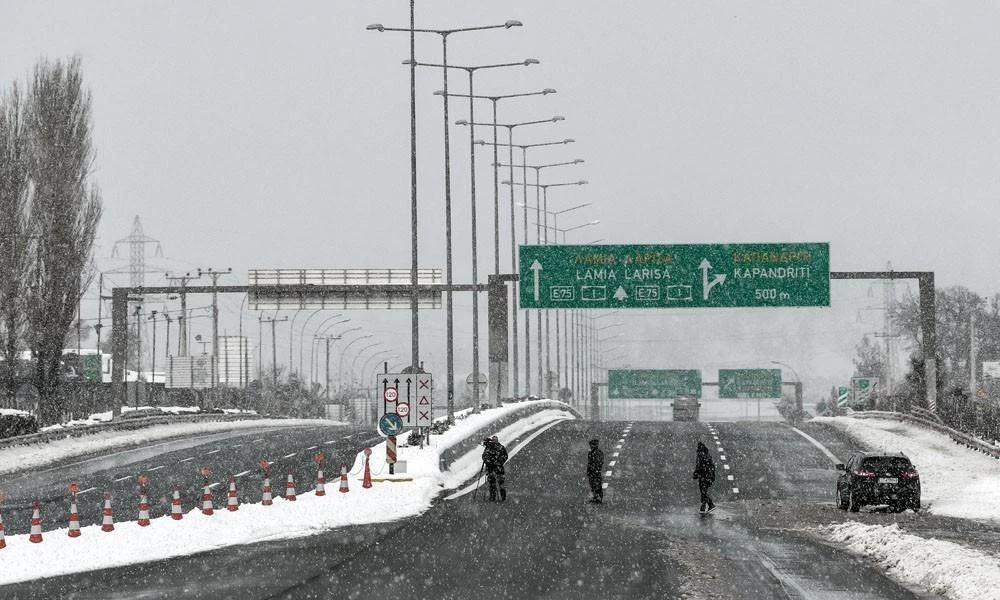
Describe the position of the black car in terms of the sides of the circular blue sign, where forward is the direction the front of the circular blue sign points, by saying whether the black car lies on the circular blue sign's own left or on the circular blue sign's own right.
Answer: on the circular blue sign's own left

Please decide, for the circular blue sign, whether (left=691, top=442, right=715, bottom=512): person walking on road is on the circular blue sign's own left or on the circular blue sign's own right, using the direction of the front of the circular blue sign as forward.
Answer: on the circular blue sign's own left

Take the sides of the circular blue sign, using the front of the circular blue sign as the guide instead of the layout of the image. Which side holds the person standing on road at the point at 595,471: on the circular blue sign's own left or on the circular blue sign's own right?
on the circular blue sign's own left

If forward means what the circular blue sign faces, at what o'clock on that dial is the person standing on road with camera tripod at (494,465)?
The person standing on road with camera tripod is roughly at 10 o'clock from the circular blue sign.

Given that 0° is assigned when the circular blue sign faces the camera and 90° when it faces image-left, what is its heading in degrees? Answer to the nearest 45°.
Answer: approximately 0°
